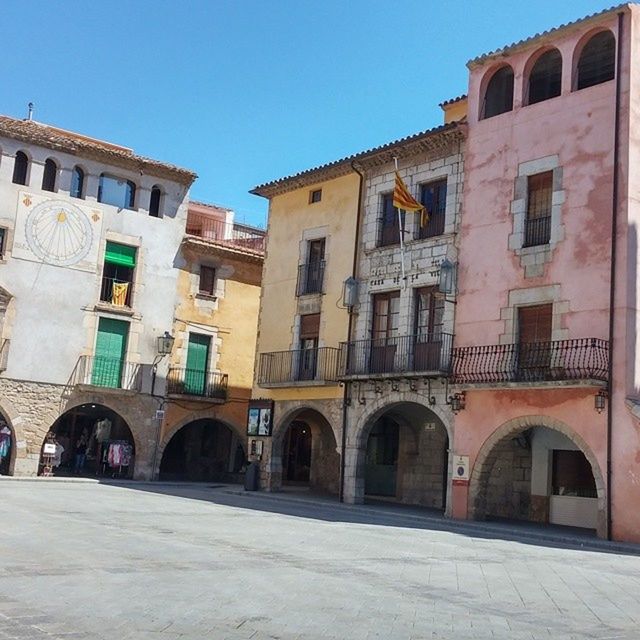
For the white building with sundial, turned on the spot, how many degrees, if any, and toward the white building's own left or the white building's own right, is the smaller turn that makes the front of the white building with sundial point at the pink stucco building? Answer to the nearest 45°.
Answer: approximately 45° to the white building's own left

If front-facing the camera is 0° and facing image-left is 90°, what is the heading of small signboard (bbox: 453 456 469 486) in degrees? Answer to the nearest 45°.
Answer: approximately 0°

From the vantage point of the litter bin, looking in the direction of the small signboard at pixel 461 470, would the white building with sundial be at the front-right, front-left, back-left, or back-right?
back-right

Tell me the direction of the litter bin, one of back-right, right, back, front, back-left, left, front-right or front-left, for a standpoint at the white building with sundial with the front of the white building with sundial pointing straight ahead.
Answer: front-left

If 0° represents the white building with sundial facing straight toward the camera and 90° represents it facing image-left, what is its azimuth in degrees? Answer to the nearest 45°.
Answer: approximately 0°

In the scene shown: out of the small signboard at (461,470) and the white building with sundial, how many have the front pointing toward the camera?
2

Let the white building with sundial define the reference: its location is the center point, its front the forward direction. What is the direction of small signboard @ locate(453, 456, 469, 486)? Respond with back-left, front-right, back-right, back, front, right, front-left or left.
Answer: front-left
